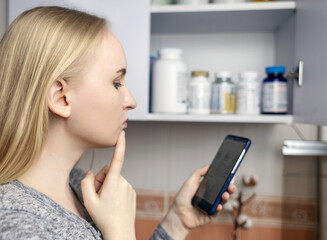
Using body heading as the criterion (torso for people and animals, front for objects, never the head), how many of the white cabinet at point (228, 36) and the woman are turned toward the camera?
1

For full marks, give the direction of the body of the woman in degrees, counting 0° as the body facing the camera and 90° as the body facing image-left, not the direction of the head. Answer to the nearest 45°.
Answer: approximately 270°

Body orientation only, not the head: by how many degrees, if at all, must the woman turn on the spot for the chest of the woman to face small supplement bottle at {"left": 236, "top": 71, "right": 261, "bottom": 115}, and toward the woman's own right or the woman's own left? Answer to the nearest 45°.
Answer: approximately 45° to the woman's own left

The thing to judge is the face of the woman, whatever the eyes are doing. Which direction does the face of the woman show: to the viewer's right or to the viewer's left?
to the viewer's right

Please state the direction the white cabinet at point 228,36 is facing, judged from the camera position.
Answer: facing the viewer

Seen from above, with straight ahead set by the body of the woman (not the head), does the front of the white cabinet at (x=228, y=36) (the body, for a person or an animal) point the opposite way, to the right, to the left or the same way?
to the right

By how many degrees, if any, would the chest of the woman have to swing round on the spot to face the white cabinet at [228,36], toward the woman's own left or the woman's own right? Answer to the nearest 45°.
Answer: approximately 45° to the woman's own left

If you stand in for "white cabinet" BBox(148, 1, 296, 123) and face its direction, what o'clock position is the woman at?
The woman is roughly at 1 o'clock from the white cabinet.
